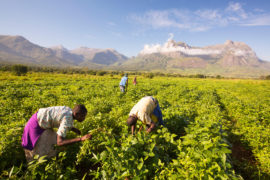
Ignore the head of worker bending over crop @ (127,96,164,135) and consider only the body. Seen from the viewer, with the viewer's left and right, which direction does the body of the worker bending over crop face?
facing the viewer and to the left of the viewer

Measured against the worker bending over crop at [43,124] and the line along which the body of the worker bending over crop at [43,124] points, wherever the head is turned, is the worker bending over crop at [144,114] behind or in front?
in front

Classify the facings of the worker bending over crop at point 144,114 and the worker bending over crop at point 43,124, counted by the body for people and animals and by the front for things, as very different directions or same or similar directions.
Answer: very different directions

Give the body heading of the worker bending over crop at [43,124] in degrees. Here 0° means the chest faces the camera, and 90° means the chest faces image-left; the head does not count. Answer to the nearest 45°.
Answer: approximately 270°

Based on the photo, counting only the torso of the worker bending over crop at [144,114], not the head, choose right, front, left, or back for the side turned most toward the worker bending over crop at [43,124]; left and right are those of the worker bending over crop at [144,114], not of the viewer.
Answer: front

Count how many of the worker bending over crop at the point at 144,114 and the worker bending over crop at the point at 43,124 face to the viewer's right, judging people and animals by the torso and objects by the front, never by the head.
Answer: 1
